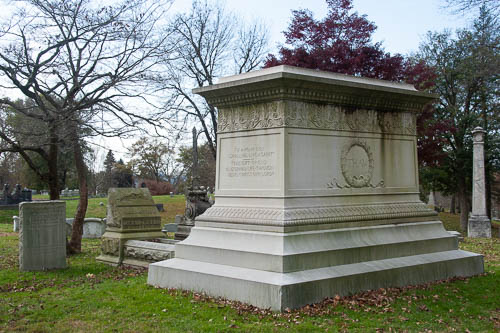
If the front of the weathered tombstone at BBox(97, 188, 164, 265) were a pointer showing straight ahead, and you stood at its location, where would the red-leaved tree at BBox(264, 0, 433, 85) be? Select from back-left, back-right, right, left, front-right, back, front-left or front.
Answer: left

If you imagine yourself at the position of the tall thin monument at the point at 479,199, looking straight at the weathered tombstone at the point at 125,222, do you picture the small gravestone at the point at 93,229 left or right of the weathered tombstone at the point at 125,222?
right

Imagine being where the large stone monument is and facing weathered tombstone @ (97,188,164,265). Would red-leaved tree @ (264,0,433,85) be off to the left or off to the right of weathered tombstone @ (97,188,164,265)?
right

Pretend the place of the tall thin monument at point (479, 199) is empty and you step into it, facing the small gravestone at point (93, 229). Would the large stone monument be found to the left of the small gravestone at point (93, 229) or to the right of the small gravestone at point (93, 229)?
left

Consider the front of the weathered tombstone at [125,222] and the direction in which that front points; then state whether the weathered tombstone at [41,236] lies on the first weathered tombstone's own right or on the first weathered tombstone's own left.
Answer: on the first weathered tombstone's own right

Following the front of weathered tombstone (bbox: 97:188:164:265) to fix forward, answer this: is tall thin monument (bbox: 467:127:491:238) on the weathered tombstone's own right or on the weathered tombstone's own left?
on the weathered tombstone's own left

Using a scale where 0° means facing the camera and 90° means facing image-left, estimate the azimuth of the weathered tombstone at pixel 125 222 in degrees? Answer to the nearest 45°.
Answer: approximately 315°

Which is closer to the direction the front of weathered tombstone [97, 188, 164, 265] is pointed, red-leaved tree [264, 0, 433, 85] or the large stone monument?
the large stone monument

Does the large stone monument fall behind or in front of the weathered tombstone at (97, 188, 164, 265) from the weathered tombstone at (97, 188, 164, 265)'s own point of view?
in front
